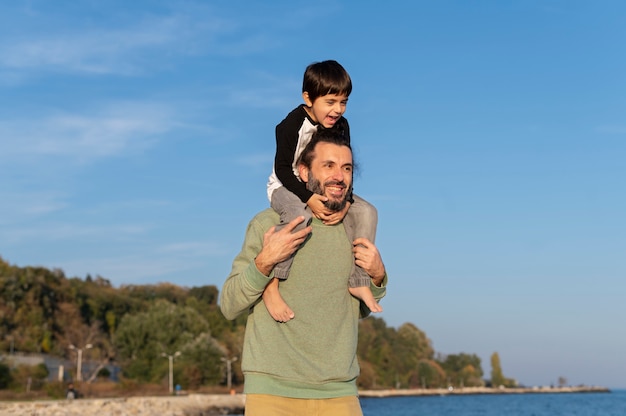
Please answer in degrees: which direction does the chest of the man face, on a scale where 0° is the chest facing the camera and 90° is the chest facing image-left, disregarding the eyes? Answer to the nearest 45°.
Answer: approximately 315°

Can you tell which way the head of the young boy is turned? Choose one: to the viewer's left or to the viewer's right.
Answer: to the viewer's right

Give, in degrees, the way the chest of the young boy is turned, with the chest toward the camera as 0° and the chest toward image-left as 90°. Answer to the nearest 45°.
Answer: approximately 315°
